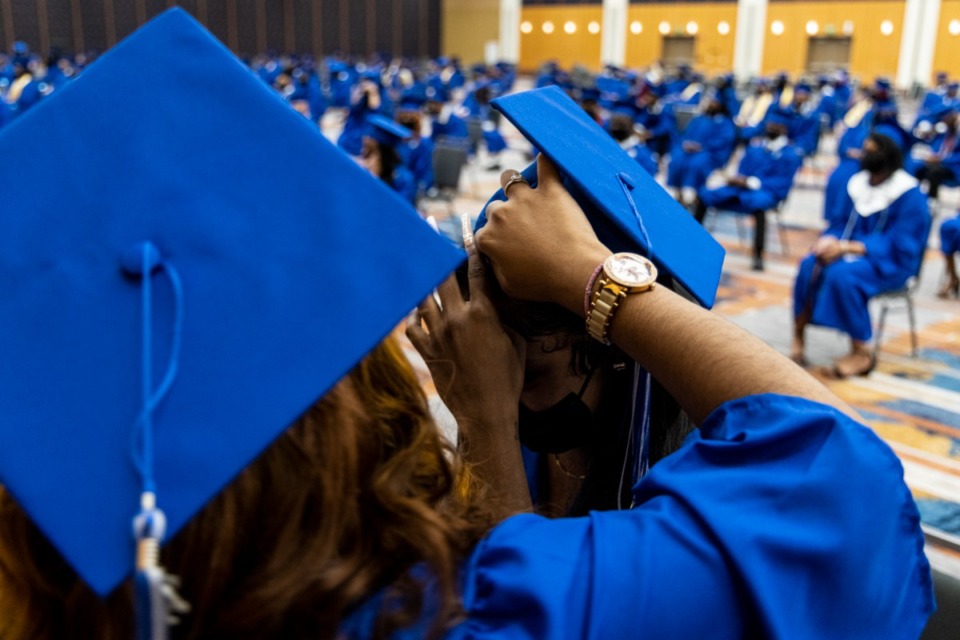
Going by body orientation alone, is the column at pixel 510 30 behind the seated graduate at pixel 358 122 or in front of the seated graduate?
behind

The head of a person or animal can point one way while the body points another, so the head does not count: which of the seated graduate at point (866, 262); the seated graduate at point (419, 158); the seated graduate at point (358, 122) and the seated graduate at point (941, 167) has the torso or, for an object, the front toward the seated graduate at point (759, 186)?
the seated graduate at point (941, 167)

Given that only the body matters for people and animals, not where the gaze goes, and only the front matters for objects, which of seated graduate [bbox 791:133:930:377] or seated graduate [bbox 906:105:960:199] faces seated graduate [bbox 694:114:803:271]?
seated graduate [bbox 906:105:960:199]

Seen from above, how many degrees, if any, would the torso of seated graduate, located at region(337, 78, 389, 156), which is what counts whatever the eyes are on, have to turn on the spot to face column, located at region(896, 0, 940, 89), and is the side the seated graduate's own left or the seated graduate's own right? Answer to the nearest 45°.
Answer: approximately 180°

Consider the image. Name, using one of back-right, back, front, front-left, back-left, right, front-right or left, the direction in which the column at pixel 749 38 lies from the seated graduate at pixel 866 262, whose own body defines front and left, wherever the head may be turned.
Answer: back-right

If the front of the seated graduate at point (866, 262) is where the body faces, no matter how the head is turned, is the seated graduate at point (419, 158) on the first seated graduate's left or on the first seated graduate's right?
on the first seated graduate's right

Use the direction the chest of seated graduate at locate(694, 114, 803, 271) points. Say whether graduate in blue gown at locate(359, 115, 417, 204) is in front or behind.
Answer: in front

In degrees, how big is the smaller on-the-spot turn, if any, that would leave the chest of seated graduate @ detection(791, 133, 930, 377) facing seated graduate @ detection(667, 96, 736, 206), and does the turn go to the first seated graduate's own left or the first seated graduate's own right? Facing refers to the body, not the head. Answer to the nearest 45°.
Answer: approximately 135° to the first seated graduate's own right

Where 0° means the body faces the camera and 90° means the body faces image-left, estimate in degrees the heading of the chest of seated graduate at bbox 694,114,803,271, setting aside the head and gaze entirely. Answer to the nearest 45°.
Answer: approximately 45°

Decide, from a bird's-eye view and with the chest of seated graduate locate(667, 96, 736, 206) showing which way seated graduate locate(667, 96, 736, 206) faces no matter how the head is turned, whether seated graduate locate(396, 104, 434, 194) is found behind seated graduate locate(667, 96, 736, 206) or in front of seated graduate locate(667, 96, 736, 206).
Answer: in front
